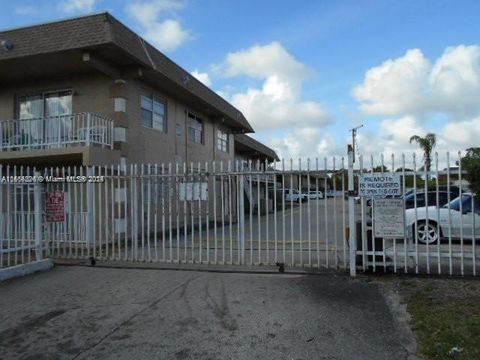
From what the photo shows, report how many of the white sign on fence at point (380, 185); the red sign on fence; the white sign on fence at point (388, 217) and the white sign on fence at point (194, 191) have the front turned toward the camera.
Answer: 4

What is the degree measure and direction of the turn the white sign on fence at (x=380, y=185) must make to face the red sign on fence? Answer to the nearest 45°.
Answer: approximately 90° to its right

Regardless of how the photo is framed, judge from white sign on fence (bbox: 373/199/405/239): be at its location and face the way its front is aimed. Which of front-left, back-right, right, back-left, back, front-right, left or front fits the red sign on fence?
right

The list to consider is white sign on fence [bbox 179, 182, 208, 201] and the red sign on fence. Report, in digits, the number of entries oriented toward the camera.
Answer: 2

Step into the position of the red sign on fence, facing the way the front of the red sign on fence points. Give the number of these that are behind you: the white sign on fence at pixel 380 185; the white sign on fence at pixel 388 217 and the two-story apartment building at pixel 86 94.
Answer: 1

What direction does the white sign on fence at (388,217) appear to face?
toward the camera

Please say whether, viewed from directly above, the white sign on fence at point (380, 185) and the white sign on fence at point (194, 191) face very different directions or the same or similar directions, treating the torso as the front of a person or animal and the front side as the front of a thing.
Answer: same or similar directions

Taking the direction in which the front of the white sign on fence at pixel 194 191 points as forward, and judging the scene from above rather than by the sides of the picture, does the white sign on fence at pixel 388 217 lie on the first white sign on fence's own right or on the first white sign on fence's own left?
on the first white sign on fence's own left

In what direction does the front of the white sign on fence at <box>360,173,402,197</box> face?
toward the camera

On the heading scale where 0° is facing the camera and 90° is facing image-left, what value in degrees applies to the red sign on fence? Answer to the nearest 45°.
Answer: approximately 0°

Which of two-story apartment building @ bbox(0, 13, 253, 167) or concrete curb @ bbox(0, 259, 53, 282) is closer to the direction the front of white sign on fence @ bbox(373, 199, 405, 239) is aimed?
the concrete curb

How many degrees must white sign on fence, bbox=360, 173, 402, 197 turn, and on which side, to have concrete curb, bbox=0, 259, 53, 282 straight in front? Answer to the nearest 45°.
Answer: approximately 90° to its right

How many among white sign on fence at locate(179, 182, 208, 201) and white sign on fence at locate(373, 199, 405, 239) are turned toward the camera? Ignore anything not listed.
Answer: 2
